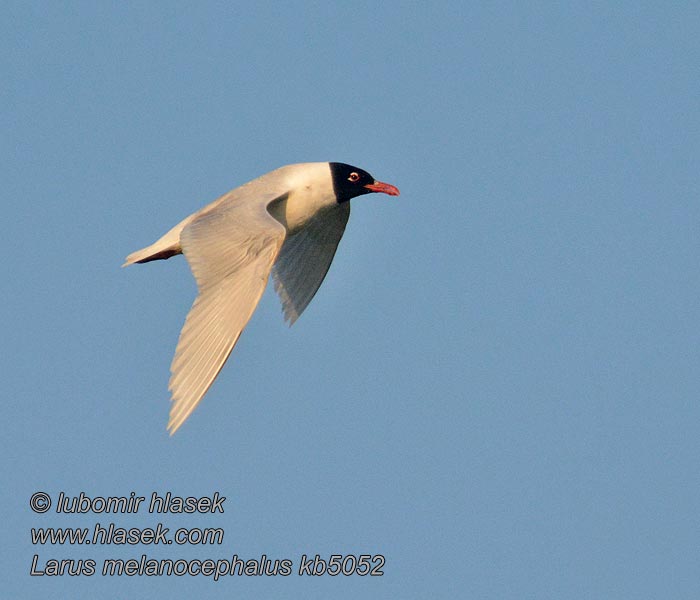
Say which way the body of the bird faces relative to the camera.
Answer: to the viewer's right
